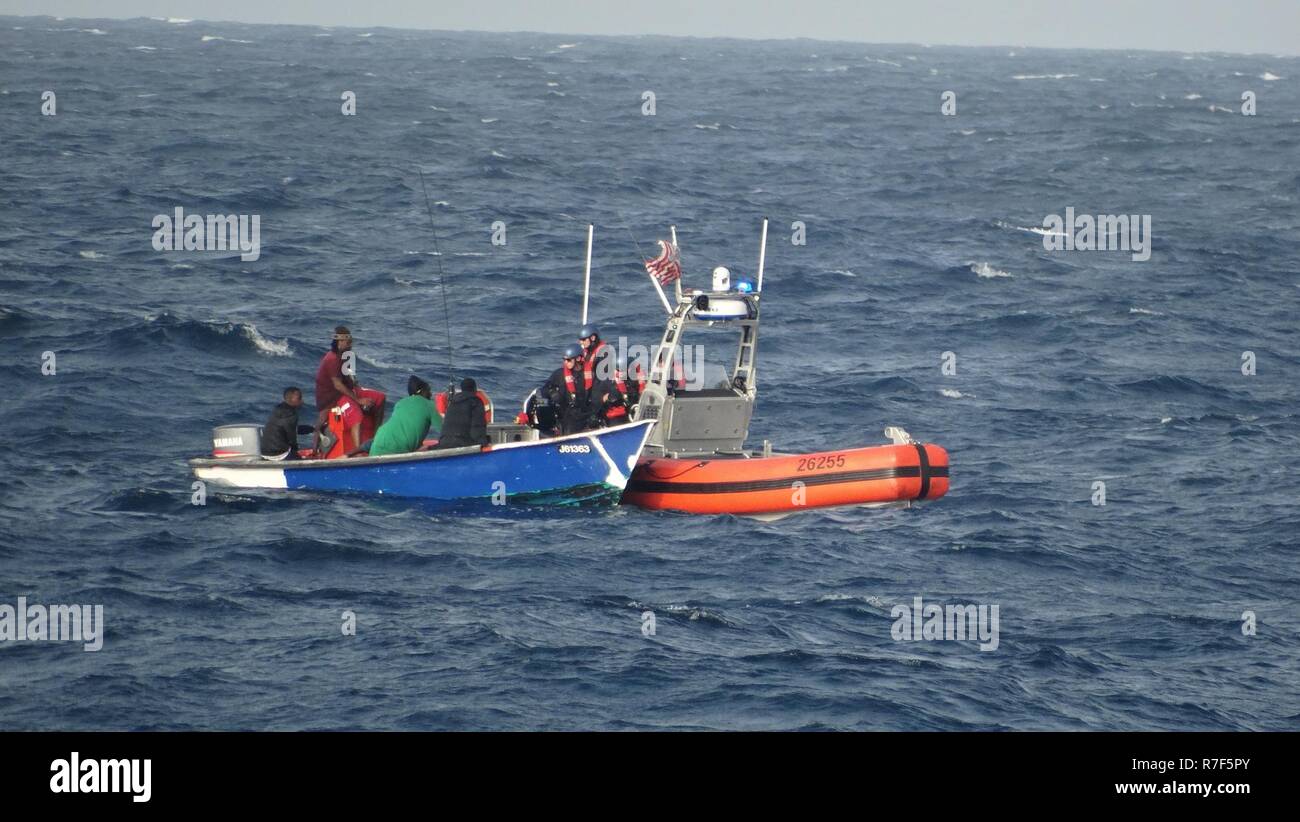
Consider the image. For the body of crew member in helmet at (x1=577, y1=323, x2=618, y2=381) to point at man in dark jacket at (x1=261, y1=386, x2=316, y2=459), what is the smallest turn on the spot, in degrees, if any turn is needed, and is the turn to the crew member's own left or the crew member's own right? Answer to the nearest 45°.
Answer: approximately 45° to the crew member's own right

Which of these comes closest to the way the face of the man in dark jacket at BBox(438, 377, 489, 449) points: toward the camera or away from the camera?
away from the camera

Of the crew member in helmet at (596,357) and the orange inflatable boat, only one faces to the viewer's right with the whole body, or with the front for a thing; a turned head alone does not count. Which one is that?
the orange inflatable boat

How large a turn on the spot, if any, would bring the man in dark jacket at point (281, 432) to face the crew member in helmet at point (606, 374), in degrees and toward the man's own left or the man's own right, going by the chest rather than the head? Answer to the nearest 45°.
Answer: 0° — they already face them

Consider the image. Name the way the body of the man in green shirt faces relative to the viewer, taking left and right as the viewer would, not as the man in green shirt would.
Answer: facing away from the viewer and to the right of the viewer

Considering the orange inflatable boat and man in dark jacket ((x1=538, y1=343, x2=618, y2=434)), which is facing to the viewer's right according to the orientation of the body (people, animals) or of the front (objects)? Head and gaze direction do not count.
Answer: the orange inflatable boat

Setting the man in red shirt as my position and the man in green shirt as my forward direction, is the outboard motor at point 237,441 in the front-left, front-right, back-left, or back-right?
back-right

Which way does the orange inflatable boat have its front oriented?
to the viewer's right

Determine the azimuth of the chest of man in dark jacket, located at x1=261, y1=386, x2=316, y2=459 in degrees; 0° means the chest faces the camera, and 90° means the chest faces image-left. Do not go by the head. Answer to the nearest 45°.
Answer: approximately 270°
